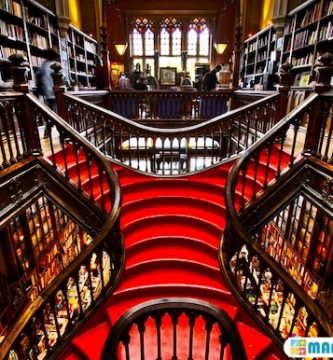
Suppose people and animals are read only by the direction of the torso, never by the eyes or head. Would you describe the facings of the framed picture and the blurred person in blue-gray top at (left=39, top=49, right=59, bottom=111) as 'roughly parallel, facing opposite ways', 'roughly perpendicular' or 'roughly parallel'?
roughly perpendicular

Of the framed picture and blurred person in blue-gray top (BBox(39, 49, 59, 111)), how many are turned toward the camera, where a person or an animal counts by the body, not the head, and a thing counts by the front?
1

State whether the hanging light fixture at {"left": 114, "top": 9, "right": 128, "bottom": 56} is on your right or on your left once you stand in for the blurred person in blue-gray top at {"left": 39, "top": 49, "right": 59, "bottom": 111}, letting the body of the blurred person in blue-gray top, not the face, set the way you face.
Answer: on your right

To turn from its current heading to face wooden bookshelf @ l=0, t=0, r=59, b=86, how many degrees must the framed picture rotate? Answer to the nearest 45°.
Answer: approximately 45° to its right

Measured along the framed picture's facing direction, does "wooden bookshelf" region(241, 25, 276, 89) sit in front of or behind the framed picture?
in front

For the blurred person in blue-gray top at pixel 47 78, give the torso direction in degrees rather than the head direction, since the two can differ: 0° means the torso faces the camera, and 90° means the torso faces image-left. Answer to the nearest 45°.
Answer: approximately 270°

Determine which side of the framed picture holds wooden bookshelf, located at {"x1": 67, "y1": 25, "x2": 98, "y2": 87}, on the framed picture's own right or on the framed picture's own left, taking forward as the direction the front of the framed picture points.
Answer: on the framed picture's own right

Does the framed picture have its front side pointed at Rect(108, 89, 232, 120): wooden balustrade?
yes

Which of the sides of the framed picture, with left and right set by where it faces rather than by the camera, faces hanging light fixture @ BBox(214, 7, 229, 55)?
left
